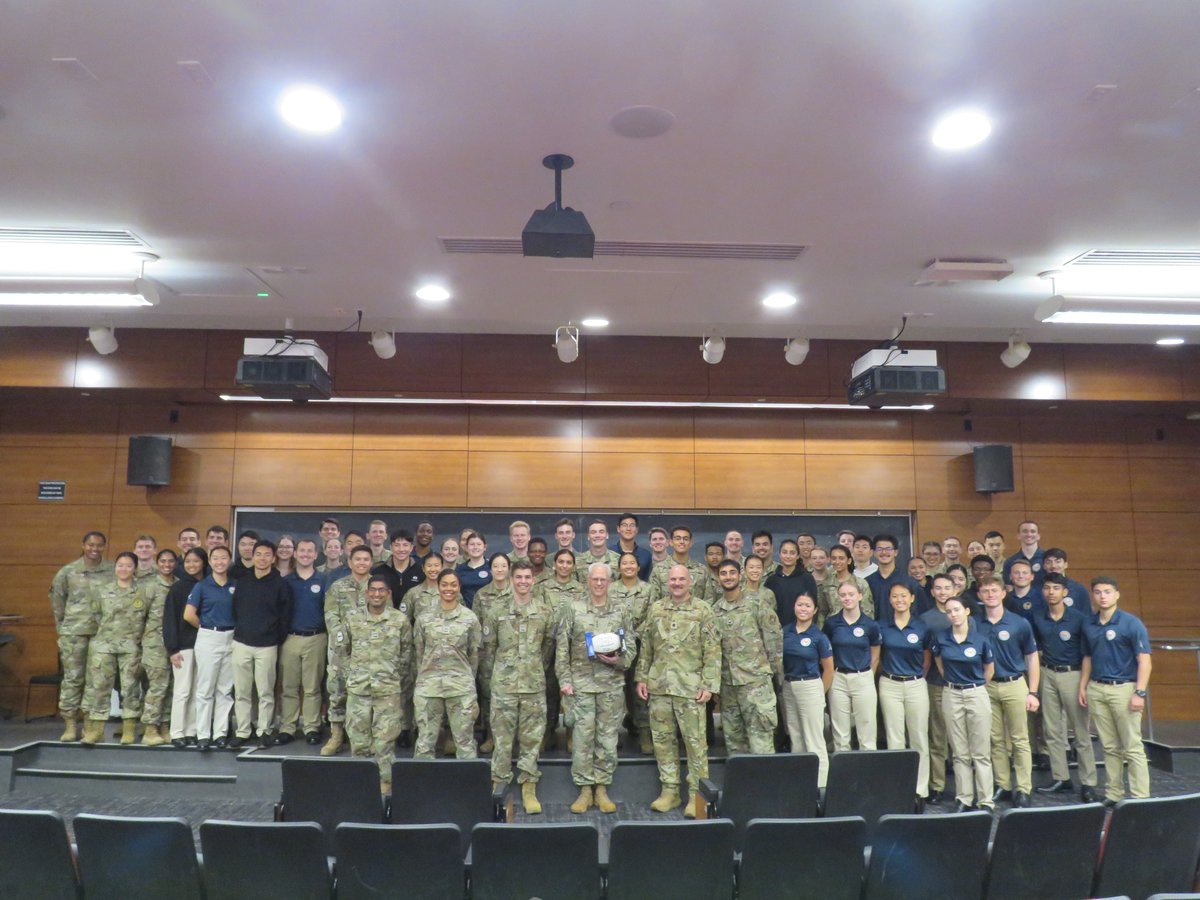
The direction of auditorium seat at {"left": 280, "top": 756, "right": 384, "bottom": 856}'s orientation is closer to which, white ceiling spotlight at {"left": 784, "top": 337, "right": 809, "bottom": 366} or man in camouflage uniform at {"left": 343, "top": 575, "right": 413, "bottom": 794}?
the man in camouflage uniform

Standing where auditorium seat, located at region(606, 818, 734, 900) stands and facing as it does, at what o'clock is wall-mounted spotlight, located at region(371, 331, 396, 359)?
The wall-mounted spotlight is roughly at 11 o'clock from the auditorium seat.

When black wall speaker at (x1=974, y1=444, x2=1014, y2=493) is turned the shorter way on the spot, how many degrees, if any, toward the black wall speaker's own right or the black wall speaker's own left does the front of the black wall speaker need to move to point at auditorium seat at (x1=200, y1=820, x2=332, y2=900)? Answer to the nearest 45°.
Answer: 0° — it already faces it

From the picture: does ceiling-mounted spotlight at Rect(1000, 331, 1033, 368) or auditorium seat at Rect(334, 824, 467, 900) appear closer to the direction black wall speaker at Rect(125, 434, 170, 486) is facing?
the auditorium seat

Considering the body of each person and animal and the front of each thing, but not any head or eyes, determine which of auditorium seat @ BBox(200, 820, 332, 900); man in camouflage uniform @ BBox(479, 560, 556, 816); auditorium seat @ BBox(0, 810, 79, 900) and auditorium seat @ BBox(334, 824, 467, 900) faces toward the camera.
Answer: the man in camouflage uniform

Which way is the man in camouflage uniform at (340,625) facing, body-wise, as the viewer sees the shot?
toward the camera

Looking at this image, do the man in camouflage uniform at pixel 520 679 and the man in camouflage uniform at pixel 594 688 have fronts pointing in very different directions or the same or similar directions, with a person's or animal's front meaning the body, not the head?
same or similar directions

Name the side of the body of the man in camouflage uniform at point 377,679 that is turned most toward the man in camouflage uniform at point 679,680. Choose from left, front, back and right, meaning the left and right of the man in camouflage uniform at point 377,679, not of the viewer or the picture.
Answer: left

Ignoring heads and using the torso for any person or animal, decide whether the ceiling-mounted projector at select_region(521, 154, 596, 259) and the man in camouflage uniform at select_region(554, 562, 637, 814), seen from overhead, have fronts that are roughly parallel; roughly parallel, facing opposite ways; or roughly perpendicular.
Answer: roughly parallel, facing opposite ways

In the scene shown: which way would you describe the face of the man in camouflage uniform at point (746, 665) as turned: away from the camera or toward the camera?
toward the camera

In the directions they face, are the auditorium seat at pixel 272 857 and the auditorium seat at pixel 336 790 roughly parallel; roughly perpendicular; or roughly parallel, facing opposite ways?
roughly parallel

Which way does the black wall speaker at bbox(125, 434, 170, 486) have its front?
toward the camera

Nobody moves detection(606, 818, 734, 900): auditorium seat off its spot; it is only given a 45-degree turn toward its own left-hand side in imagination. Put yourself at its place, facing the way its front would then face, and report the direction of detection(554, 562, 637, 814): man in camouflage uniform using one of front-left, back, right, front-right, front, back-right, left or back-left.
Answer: front-right

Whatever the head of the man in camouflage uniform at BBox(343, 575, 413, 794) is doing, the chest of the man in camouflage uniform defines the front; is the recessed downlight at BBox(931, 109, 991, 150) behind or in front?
in front

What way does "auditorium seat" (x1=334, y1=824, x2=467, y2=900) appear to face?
away from the camera

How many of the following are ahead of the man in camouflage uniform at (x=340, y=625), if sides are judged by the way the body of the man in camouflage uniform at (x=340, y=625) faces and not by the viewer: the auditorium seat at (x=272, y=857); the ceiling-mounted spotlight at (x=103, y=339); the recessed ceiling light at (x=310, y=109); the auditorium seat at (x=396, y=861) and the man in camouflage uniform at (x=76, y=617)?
3

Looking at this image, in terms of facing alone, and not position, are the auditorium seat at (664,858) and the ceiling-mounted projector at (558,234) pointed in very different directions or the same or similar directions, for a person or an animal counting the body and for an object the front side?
same or similar directions

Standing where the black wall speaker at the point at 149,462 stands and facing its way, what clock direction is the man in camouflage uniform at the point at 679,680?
The man in camouflage uniform is roughly at 11 o'clock from the black wall speaker.

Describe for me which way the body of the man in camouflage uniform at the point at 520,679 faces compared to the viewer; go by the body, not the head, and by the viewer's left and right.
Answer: facing the viewer
